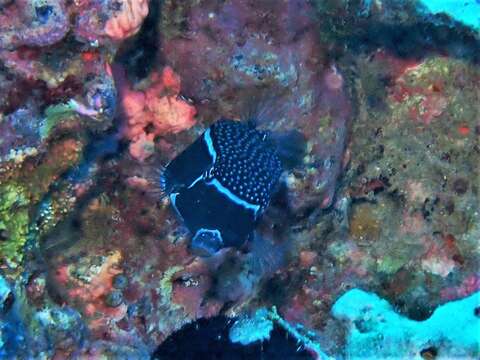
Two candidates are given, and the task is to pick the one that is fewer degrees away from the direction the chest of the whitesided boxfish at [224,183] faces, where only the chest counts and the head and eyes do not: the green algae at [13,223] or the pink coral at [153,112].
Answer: the green algae

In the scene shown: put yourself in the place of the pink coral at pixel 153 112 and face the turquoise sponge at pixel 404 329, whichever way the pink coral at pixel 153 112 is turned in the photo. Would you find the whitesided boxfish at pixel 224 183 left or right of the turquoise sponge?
right

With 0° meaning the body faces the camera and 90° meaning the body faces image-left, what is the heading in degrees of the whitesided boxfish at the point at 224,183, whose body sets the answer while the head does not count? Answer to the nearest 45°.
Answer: approximately 45°

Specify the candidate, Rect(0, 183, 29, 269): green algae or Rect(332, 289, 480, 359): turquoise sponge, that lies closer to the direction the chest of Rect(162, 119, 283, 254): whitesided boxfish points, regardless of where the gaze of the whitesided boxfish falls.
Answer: the green algae

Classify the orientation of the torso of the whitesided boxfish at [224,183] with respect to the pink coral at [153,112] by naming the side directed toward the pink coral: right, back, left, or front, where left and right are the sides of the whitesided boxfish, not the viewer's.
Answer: right

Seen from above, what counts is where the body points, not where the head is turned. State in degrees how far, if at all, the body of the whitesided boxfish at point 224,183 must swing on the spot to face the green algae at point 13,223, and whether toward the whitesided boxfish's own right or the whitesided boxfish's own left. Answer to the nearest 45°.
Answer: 0° — it already faces it

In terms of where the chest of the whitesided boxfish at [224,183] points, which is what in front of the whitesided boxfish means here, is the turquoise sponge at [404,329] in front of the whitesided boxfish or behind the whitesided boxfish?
behind
